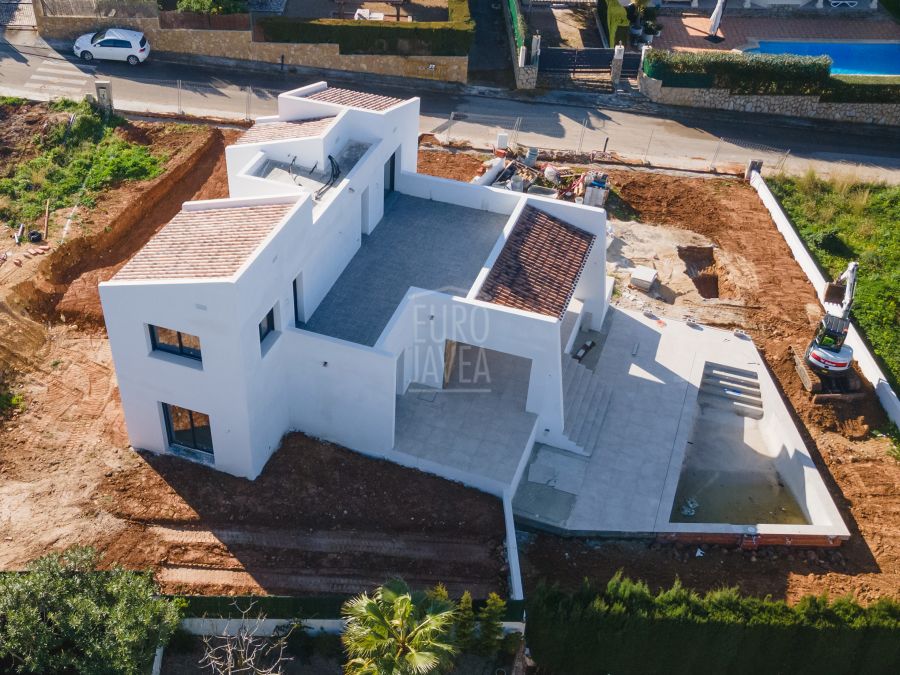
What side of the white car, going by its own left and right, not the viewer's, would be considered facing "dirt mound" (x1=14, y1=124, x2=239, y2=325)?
left

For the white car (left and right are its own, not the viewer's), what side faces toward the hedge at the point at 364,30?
back

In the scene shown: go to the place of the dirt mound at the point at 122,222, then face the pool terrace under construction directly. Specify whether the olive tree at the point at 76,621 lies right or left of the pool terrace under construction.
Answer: right

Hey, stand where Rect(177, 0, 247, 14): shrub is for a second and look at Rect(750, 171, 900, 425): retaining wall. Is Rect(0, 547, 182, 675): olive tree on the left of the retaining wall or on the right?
right

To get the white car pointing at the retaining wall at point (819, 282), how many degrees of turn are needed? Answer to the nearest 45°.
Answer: approximately 135° to its left

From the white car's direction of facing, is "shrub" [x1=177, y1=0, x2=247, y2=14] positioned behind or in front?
behind

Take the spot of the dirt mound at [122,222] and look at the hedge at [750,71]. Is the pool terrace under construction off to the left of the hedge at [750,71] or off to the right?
right

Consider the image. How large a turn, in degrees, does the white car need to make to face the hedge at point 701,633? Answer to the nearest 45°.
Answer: approximately 90° to its left

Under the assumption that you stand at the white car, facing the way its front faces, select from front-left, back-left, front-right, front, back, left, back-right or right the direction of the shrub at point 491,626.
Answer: left

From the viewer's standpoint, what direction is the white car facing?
to the viewer's left
